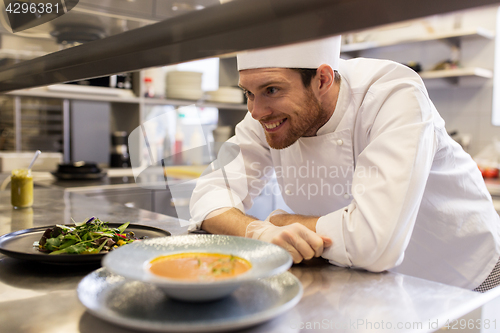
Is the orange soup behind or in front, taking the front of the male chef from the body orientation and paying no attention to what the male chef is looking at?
in front

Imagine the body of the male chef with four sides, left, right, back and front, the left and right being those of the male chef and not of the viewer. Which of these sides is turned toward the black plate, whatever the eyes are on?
front

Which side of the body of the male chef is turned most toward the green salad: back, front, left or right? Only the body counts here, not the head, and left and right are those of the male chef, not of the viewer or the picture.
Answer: front

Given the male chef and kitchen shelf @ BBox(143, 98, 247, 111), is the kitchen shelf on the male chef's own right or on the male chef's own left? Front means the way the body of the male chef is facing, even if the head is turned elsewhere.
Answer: on the male chef's own right

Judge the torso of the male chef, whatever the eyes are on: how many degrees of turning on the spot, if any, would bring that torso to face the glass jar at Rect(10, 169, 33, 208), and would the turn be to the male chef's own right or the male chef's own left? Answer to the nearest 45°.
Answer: approximately 45° to the male chef's own right

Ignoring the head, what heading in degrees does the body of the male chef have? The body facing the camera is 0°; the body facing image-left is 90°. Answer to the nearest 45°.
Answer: approximately 45°

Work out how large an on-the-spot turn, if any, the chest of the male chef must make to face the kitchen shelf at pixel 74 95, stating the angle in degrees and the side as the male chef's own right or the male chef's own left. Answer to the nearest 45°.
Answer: approximately 90° to the male chef's own right

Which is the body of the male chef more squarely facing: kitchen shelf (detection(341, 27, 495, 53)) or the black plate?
the black plate

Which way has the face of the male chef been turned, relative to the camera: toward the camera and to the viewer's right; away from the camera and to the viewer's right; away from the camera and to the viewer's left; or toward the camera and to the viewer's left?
toward the camera and to the viewer's left

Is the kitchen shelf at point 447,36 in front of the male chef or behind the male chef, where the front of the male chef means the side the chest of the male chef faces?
behind
